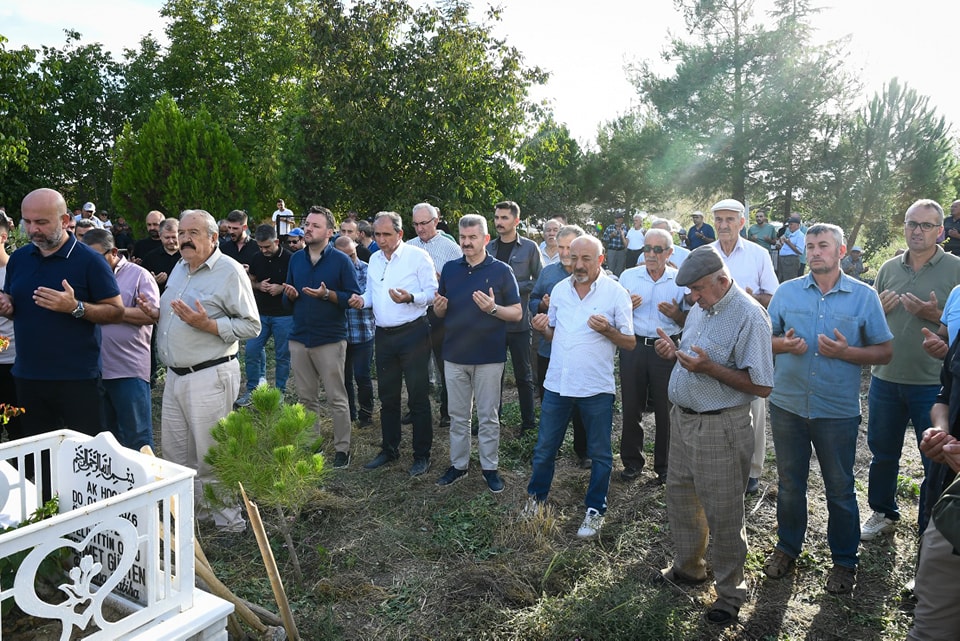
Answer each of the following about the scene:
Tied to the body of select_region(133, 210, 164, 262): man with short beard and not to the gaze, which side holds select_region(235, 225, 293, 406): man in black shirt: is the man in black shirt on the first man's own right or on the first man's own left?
on the first man's own left

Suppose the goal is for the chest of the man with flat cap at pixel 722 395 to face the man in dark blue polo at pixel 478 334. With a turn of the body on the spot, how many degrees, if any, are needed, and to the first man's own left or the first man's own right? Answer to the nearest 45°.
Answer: approximately 90° to the first man's own right

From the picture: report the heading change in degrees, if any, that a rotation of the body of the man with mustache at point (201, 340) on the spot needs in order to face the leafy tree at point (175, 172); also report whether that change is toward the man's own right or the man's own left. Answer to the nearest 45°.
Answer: approximately 135° to the man's own right

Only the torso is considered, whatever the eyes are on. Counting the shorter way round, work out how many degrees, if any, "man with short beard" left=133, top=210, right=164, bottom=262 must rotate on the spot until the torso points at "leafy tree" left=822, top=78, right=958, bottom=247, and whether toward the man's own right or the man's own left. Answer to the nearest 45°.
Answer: approximately 135° to the man's own left

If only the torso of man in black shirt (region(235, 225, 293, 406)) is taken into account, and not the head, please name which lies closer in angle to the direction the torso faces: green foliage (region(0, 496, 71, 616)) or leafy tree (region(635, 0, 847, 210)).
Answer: the green foliage

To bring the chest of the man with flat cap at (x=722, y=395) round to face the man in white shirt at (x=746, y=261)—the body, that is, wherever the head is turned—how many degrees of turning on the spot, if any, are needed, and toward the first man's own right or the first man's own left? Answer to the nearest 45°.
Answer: approximately 135° to the first man's own right

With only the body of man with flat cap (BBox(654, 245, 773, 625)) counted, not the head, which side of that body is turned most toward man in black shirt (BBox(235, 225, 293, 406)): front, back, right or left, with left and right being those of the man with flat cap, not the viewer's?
right

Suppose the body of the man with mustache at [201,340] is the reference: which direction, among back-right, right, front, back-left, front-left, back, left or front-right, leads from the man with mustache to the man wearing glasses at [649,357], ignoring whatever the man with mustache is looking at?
back-left
